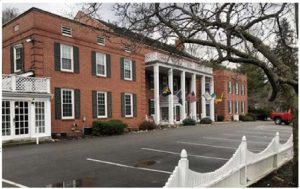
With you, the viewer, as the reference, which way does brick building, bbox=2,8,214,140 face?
facing the viewer and to the right of the viewer

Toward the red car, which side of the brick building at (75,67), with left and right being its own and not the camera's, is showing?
left

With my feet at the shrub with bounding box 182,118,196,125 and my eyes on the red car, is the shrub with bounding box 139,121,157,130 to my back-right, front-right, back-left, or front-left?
back-right

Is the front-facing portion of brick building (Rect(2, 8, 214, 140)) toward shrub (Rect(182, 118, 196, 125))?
no

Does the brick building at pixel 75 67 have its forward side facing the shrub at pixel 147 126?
no
